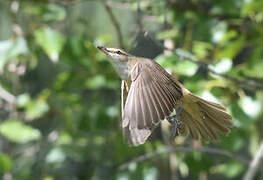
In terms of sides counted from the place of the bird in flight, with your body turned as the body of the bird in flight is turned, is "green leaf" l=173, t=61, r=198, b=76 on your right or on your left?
on your right

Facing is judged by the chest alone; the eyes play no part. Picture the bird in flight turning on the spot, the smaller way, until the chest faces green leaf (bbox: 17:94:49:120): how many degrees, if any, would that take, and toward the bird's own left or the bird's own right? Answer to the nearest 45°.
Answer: approximately 45° to the bird's own right

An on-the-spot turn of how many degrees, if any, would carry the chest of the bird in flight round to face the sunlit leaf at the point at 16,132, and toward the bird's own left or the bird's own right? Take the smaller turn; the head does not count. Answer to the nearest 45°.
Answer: approximately 45° to the bird's own right

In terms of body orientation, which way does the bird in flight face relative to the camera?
to the viewer's left

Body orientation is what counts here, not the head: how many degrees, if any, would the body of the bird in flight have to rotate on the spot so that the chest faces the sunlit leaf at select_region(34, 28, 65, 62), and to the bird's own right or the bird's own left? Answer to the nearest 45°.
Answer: approximately 45° to the bird's own right
